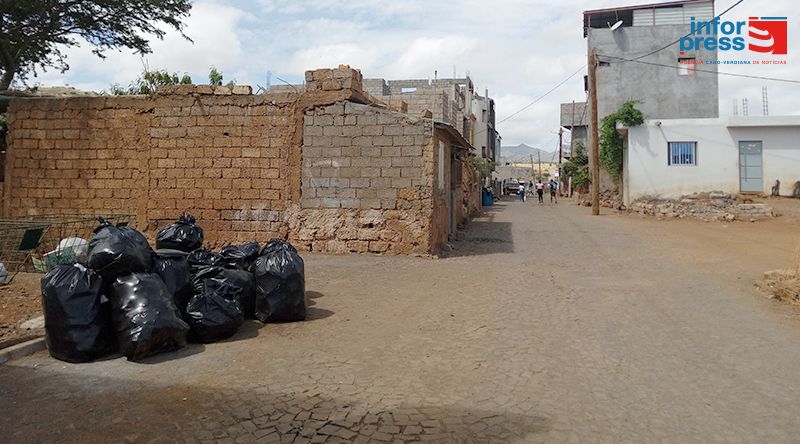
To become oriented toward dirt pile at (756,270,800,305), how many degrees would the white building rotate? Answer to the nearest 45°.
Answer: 0° — it already faces it

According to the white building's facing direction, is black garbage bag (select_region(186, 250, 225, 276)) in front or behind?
in front

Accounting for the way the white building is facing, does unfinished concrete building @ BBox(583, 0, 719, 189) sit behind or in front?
behind

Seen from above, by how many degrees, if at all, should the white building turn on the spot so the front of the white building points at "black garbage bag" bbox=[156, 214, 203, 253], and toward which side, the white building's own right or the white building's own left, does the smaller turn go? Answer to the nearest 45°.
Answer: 0° — it already faces it

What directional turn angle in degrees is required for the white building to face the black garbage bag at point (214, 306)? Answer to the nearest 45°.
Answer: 0° — it already faces it

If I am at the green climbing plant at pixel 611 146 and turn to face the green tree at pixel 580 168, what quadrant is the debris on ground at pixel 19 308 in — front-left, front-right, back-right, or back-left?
back-left

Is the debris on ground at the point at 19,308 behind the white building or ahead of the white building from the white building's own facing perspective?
ahead

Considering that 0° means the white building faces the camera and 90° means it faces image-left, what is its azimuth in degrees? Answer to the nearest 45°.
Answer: approximately 0°

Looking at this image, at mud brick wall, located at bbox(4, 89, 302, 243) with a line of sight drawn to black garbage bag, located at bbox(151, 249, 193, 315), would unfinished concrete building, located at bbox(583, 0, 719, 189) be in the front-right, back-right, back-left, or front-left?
back-left
